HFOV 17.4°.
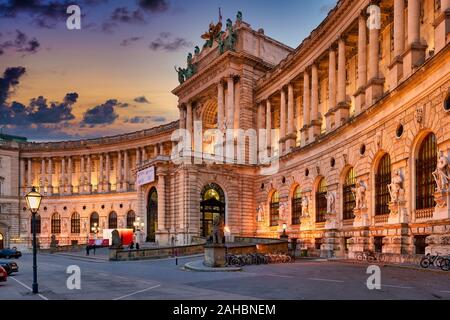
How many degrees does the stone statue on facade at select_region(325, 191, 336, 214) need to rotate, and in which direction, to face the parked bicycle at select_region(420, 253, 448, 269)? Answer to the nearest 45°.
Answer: approximately 45° to its left

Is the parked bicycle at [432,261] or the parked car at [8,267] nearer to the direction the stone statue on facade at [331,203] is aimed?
the parked car

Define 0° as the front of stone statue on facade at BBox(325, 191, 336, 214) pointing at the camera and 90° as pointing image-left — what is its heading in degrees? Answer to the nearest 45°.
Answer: approximately 45°

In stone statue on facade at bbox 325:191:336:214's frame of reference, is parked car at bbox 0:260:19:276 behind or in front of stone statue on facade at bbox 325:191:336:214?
in front

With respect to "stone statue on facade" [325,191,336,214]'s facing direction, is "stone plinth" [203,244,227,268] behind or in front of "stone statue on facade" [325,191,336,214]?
in front
